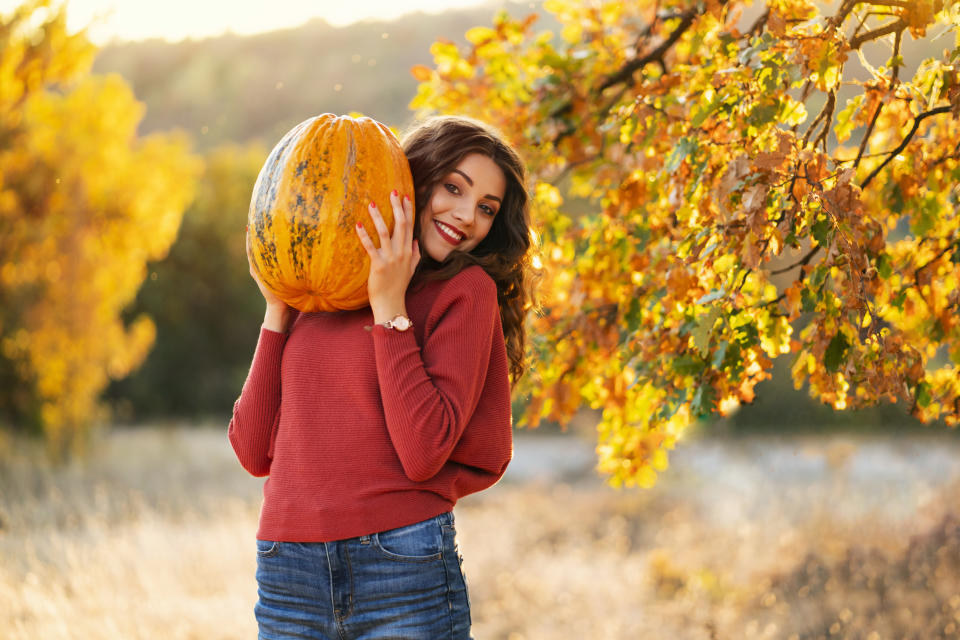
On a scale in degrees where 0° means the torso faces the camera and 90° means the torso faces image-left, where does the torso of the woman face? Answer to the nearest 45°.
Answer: approximately 45°

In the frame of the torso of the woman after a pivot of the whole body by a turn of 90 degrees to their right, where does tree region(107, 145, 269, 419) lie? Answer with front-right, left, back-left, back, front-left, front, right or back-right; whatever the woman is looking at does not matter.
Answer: front-right
